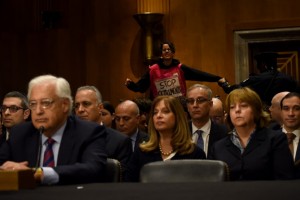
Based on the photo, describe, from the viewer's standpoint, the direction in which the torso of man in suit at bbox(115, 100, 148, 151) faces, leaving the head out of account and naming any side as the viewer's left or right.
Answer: facing the viewer and to the left of the viewer

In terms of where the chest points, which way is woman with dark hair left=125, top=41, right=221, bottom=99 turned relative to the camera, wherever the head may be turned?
toward the camera

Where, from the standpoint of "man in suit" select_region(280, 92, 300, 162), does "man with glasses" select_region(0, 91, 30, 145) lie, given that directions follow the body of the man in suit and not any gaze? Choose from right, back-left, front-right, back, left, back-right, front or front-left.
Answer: right

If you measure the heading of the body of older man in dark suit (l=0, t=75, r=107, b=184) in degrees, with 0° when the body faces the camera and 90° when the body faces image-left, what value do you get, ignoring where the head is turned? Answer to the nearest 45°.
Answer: approximately 45°

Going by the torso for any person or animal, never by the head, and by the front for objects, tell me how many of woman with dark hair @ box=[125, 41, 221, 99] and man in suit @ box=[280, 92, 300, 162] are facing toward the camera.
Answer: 2

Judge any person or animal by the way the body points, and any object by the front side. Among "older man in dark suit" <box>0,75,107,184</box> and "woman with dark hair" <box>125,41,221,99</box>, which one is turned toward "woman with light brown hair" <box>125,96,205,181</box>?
"woman with dark hair" <box>125,41,221,99</box>

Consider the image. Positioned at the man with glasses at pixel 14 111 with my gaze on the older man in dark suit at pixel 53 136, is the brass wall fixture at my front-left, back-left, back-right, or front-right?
back-left

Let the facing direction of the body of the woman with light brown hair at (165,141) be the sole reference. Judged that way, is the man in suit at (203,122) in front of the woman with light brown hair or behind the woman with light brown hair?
behind

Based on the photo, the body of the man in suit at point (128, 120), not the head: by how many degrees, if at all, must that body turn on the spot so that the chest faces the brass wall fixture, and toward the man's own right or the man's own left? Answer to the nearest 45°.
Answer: approximately 135° to the man's own right

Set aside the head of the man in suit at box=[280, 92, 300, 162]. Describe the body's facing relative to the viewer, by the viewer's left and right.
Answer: facing the viewer

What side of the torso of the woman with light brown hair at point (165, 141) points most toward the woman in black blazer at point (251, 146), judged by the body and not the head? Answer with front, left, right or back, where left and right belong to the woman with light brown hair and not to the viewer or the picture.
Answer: left

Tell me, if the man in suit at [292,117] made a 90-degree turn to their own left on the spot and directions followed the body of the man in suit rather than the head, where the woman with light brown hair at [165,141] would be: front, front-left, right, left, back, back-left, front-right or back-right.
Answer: back-right
